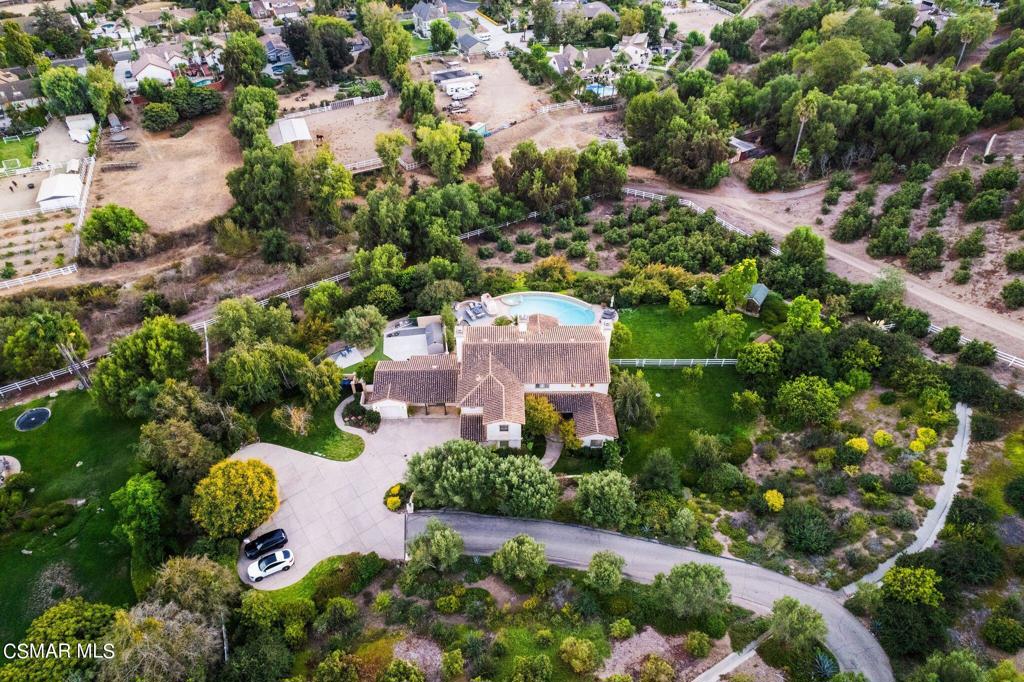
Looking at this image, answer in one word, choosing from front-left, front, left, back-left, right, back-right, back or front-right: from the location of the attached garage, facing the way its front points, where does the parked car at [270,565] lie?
front-right

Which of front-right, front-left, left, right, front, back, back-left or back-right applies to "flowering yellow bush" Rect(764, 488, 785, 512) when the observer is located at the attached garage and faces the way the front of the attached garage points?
front-left

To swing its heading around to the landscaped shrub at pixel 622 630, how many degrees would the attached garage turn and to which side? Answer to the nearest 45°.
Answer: approximately 45° to its left

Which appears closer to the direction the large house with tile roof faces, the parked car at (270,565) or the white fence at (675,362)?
the parked car

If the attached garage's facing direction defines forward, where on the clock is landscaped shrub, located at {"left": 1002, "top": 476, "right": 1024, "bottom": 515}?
The landscaped shrub is roughly at 10 o'clock from the attached garage.

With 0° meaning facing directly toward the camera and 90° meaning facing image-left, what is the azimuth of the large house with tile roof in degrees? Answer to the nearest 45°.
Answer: approximately 0°

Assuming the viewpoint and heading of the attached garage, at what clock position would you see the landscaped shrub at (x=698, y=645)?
The landscaped shrub is roughly at 11 o'clock from the attached garage.

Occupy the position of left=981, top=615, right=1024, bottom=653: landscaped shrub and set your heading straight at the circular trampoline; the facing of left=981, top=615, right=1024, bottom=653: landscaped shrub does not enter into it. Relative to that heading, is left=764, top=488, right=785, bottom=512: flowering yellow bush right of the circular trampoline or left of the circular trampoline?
right

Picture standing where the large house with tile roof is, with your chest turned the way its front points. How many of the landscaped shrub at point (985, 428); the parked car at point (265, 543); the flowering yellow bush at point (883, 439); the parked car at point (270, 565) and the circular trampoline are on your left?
2

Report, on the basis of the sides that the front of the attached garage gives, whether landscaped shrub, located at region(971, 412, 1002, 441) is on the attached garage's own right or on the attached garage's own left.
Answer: on the attached garage's own left

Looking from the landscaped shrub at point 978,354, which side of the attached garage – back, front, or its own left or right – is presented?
left
